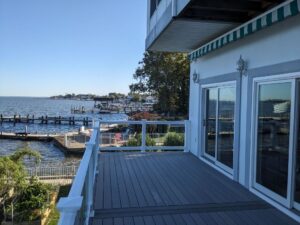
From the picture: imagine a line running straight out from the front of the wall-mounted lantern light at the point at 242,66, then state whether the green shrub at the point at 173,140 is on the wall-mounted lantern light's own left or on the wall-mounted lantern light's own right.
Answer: on the wall-mounted lantern light's own right

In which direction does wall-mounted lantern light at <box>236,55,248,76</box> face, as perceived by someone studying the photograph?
facing the viewer and to the left of the viewer

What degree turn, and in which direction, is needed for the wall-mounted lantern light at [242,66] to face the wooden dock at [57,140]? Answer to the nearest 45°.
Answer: approximately 90° to its right

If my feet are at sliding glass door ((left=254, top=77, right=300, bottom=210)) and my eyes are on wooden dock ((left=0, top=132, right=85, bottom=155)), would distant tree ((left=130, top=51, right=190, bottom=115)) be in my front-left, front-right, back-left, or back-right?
front-right
